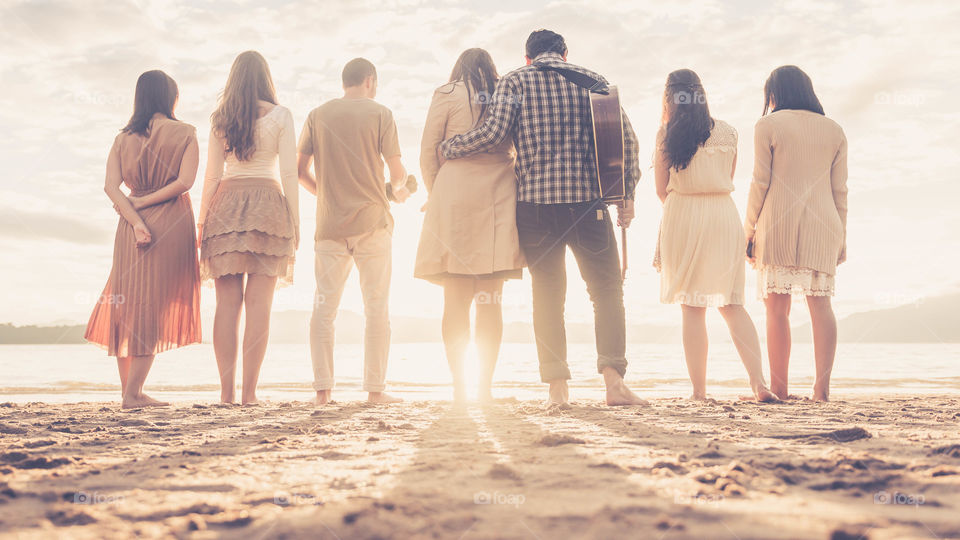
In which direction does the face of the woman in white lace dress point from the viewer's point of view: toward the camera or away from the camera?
away from the camera

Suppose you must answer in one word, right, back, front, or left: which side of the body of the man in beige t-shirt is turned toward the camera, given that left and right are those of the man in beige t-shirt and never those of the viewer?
back

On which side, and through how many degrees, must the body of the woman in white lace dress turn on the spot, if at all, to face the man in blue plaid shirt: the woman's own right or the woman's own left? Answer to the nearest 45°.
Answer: approximately 135° to the woman's own left

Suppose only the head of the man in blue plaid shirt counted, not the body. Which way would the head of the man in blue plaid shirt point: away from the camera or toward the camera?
away from the camera

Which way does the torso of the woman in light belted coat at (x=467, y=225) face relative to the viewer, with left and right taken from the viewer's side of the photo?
facing away from the viewer

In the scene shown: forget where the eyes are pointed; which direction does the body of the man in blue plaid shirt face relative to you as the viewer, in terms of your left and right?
facing away from the viewer

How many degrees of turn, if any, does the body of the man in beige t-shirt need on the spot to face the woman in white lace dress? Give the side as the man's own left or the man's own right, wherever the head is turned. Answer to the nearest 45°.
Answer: approximately 90° to the man's own right

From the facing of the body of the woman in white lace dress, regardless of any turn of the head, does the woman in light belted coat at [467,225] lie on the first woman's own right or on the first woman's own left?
on the first woman's own left

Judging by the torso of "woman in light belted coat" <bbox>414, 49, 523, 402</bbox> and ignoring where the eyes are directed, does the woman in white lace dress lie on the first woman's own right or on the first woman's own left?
on the first woman's own right

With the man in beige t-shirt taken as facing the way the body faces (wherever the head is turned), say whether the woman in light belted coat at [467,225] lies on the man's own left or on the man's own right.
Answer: on the man's own right

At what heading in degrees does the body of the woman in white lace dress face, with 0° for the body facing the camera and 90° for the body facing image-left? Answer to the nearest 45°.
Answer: approximately 180°

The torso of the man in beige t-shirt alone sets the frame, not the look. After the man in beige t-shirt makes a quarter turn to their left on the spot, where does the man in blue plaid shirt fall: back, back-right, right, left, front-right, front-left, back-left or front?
back-left
